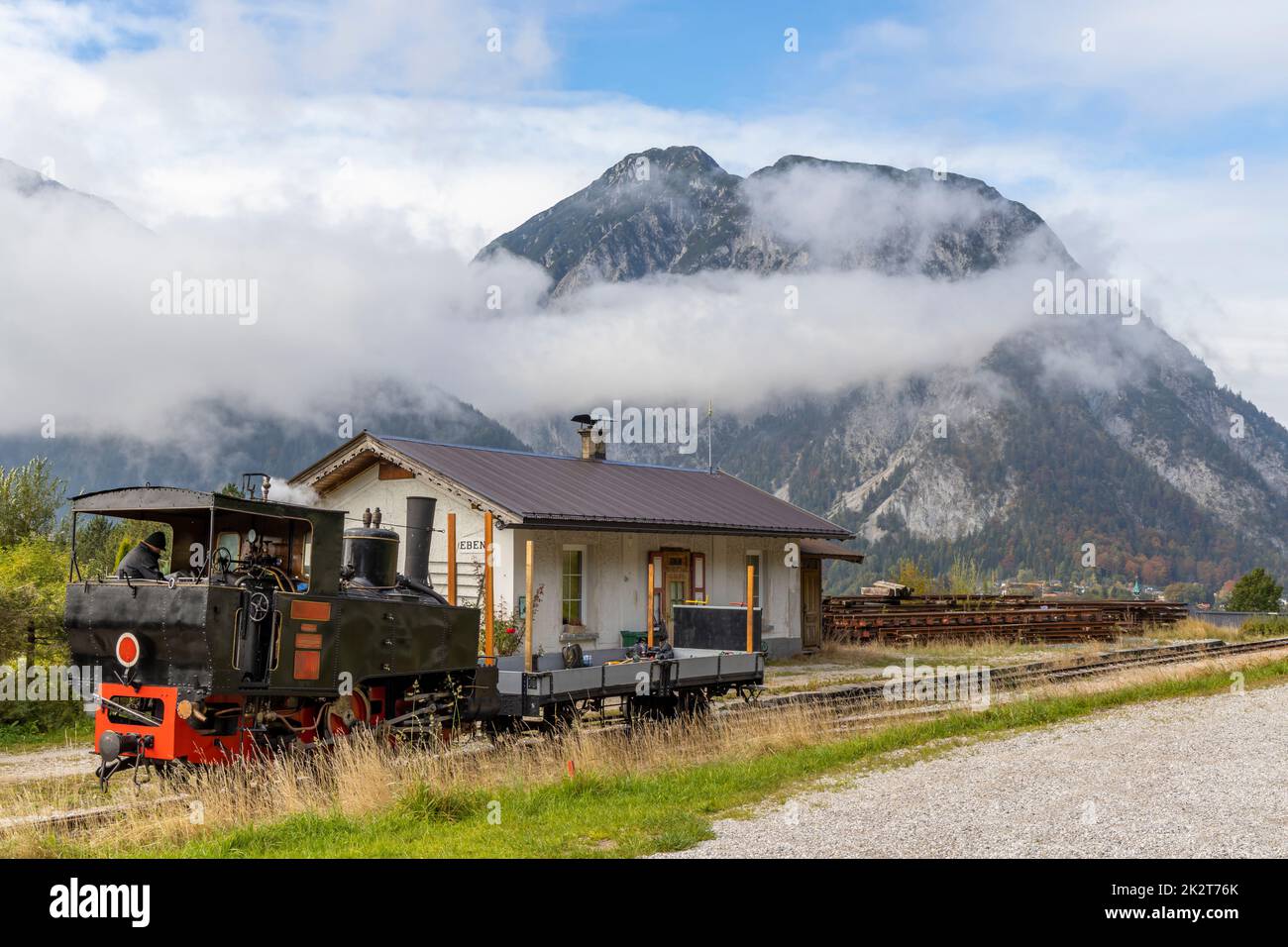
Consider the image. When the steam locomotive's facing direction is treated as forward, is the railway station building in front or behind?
in front

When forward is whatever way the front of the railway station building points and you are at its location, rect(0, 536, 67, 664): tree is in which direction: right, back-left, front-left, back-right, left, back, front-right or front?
right

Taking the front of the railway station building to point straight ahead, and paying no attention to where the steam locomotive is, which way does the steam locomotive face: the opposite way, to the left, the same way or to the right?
to the left

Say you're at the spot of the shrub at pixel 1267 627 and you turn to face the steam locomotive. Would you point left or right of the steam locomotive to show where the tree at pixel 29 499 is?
right

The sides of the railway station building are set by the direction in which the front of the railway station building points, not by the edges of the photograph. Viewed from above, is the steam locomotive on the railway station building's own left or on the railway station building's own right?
on the railway station building's own right

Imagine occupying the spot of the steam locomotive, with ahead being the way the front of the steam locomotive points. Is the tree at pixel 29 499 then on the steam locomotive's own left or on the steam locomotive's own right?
on the steam locomotive's own left

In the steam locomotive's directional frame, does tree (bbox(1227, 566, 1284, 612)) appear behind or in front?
in front

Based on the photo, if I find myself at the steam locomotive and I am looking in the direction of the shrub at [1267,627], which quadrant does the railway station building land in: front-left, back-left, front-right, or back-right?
front-left

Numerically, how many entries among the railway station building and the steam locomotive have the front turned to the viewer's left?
0

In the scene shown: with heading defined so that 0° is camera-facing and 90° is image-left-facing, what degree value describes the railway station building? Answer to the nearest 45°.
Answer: approximately 315°

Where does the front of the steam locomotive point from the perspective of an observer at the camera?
facing away from the viewer and to the right of the viewer

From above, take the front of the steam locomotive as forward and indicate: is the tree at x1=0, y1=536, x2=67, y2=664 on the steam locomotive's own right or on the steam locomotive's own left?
on the steam locomotive's own left

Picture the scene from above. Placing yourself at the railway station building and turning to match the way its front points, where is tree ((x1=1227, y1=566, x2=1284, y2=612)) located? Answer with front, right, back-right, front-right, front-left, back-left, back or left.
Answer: left
